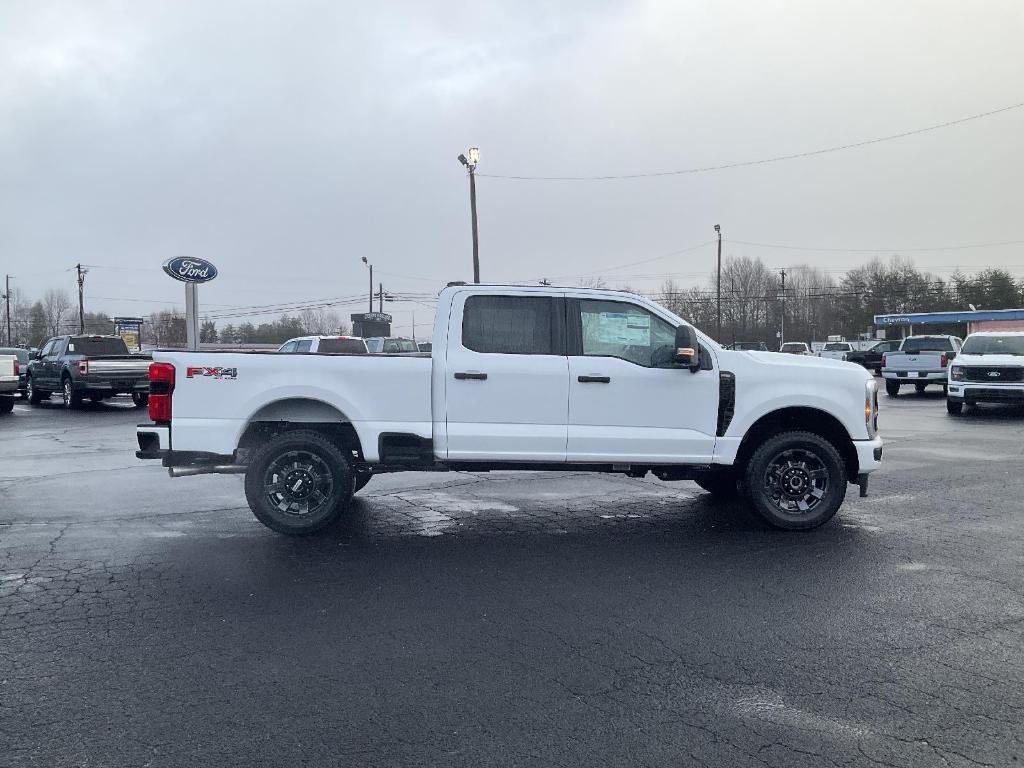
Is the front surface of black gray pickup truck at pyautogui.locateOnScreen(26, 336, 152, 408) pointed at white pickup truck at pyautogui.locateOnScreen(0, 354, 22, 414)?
no

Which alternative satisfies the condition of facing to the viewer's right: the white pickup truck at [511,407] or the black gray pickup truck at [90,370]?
the white pickup truck

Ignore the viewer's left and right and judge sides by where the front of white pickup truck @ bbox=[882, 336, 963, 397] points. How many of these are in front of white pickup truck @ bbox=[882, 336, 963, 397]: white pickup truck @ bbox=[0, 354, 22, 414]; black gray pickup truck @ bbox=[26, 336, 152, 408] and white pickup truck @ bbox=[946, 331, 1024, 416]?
0

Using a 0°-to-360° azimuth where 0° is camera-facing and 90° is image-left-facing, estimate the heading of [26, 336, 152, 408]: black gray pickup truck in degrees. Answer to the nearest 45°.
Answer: approximately 135°

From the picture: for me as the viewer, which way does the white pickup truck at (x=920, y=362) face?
facing away from the viewer and to the right of the viewer

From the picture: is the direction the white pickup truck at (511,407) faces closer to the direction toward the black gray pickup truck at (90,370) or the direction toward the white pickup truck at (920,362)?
the white pickup truck

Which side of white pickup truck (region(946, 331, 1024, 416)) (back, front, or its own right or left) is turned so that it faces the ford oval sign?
right

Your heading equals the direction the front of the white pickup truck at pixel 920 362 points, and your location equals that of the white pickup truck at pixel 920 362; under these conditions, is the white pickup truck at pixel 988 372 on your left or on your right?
on your right

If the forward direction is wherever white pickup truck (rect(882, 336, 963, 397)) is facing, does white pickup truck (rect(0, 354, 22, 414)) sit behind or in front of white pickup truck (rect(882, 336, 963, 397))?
behind

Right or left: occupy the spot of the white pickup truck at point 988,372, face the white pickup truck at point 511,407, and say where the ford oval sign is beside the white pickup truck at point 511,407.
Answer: right

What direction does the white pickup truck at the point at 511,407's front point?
to the viewer's right

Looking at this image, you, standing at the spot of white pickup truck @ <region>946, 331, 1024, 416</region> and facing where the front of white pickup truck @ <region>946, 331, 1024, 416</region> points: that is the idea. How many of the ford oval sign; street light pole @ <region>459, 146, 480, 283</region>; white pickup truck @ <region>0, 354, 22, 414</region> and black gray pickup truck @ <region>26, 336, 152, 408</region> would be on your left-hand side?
0

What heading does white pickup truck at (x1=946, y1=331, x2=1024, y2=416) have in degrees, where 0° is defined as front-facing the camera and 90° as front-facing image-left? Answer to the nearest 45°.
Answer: approximately 0°

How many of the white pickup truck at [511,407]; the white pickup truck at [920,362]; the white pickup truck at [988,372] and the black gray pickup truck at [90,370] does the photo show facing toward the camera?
1

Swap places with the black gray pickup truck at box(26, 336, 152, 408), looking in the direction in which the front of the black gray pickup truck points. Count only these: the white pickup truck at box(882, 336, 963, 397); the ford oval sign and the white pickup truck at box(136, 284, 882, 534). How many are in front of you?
1

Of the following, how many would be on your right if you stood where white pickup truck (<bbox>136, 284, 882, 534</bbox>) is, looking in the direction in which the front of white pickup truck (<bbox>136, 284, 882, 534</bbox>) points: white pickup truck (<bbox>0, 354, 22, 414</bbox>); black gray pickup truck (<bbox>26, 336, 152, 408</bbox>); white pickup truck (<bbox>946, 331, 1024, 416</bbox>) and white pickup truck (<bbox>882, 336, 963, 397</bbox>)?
0

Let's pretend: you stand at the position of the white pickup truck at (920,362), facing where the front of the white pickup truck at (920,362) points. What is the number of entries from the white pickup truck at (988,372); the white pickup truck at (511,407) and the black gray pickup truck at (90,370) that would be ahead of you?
0

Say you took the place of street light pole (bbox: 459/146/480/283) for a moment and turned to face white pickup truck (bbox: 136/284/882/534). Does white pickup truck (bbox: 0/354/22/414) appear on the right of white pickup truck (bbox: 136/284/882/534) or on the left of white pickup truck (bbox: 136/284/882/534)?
right
